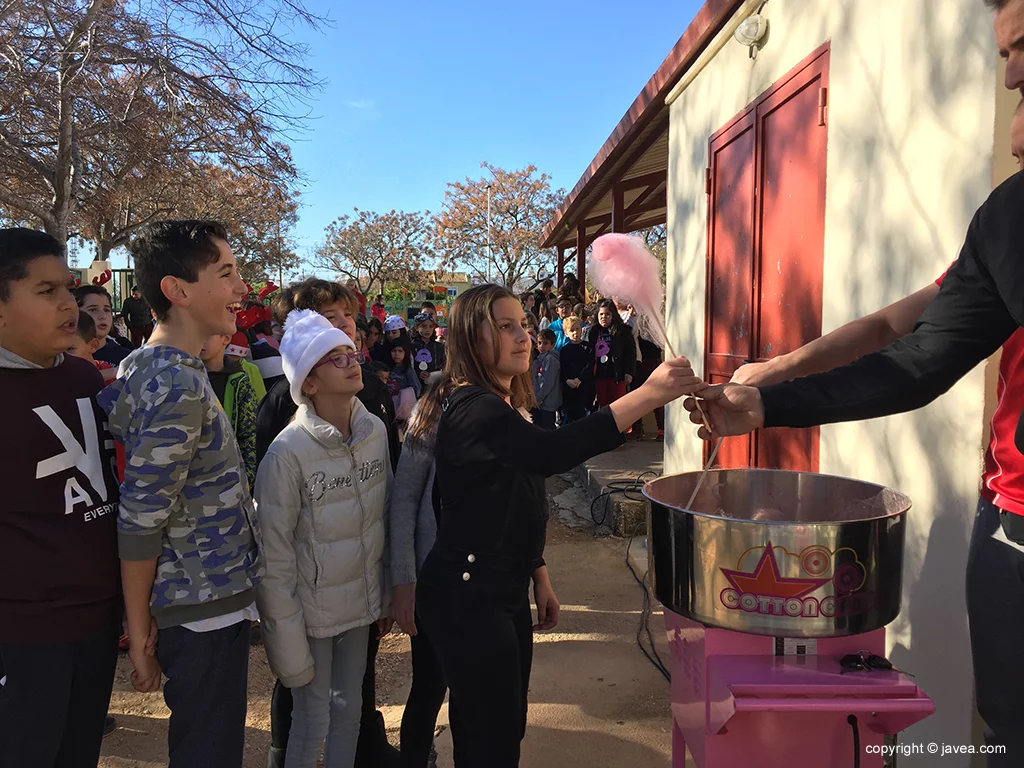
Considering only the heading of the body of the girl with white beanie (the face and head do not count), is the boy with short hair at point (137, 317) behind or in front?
behind

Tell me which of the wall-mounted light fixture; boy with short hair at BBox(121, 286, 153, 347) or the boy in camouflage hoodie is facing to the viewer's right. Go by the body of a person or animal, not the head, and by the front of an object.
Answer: the boy in camouflage hoodie

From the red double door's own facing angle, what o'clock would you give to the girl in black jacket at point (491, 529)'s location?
The girl in black jacket is roughly at 11 o'clock from the red double door.

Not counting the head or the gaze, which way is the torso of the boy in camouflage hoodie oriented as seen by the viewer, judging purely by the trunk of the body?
to the viewer's right

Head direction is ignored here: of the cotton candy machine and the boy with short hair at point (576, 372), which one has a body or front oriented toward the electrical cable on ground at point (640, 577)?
the boy with short hair

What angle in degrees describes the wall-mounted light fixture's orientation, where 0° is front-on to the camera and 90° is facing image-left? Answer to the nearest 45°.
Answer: approximately 45°

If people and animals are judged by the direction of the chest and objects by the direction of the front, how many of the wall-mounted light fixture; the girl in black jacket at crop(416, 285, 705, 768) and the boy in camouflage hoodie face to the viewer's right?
2

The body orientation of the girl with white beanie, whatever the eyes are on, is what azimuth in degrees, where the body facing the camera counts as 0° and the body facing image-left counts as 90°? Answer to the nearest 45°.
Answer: approximately 315°

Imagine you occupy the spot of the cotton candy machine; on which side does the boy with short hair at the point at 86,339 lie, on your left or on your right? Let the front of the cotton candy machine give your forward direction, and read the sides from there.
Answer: on your right

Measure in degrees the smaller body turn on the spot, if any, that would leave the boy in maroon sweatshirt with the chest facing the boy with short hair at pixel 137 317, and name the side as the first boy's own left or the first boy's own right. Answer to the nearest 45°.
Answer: approximately 135° to the first boy's own left

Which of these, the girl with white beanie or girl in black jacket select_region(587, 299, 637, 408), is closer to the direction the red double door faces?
the girl with white beanie

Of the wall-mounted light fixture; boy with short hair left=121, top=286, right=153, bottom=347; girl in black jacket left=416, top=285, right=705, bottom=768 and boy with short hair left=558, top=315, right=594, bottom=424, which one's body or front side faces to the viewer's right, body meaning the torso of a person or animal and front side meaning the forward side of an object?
the girl in black jacket

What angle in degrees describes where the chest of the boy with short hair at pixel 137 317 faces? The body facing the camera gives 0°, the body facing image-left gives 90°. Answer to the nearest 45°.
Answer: approximately 0°
